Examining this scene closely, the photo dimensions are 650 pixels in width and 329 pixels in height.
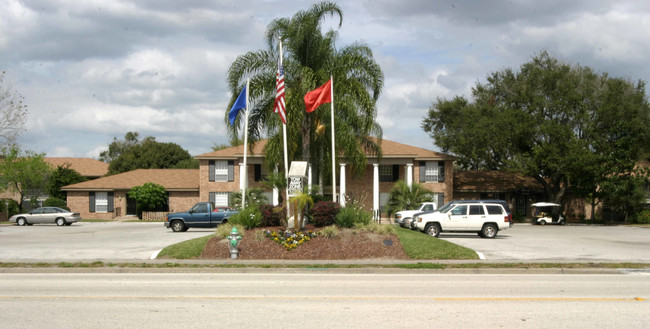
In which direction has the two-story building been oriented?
toward the camera

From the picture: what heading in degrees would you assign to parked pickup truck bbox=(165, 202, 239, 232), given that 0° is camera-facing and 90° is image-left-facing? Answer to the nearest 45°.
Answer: approximately 90°

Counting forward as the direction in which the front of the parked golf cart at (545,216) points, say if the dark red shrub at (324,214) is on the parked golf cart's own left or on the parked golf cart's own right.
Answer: on the parked golf cart's own right

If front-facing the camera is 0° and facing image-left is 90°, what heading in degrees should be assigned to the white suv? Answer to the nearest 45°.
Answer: approximately 90°

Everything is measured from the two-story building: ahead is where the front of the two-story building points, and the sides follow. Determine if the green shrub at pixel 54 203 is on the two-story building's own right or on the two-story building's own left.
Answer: on the two-story building's own right

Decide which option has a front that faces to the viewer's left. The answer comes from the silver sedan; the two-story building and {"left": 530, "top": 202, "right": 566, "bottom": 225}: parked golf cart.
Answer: the silver sedan

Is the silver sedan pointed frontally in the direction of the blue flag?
no

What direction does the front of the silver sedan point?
to the viewer's left

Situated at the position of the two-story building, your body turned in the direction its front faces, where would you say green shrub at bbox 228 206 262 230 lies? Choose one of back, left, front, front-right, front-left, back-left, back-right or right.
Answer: front

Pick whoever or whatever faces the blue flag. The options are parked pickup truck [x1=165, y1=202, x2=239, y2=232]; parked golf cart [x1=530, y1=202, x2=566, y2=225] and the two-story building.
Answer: the two-story building
